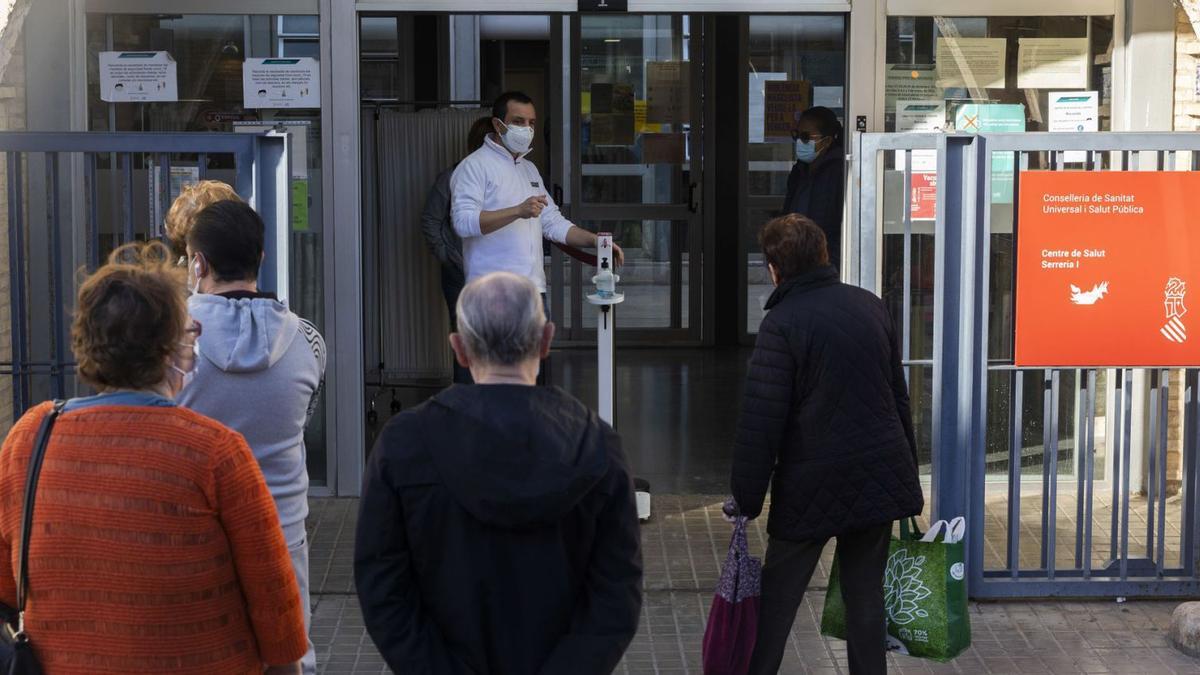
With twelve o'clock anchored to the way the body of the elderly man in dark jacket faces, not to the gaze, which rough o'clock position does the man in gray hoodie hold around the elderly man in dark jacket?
The man in gray hoodie is roughly at 11 o'clock from the elderly man in dark jacket.

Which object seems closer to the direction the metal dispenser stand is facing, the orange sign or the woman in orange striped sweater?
the woman in orange striped sweater

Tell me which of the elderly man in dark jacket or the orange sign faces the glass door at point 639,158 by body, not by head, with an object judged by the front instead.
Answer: the elderly man in dark jacket

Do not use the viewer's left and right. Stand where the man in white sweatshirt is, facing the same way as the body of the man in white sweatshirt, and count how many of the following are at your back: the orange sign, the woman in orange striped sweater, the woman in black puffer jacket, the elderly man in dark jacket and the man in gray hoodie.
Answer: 0

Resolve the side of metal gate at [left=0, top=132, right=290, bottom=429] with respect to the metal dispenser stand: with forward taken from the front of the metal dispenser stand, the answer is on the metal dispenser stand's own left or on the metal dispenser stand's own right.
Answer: on the metal dispenser stand's own right

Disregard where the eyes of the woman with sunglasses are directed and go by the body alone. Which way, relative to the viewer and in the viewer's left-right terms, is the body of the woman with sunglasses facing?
facing the viewer and to the left of the viewer

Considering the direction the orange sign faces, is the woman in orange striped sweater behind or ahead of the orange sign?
ahead

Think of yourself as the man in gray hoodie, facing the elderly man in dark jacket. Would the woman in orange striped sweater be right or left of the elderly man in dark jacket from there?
right

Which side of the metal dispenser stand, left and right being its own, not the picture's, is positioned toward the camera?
front

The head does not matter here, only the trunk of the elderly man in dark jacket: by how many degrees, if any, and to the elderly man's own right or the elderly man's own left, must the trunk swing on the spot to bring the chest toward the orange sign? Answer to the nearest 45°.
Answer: approximately 45° to the elderly man's own right

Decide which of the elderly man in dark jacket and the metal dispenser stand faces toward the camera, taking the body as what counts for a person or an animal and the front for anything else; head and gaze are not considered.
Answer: the metal dispenser stand

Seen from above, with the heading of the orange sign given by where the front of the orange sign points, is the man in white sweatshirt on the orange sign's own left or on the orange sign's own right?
on the orange sign's own right

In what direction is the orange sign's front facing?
toward the camera

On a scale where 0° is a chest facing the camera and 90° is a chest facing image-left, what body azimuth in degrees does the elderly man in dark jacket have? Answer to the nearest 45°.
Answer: approximately 180°

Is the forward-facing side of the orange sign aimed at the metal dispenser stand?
no

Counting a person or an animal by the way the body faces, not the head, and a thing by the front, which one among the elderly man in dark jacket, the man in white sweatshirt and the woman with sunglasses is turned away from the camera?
the elderly man in dark jacket

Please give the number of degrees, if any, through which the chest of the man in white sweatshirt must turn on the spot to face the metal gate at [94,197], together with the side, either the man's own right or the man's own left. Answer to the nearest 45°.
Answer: approximately 90° to the man's own right

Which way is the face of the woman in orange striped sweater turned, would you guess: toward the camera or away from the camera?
away from the camera

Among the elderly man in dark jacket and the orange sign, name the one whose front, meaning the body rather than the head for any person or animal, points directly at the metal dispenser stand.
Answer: the elderly man in dark jacket
